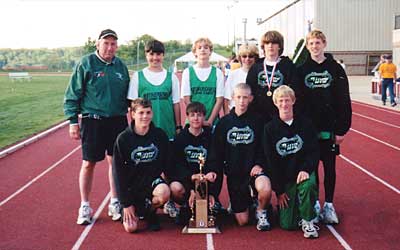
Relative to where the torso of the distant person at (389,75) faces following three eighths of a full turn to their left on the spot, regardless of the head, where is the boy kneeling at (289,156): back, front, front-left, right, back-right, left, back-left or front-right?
back-right

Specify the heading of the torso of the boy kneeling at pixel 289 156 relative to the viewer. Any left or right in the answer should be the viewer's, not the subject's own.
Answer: facing the viewer

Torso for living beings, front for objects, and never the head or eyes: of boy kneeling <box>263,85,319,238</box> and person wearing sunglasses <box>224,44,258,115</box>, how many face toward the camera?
2

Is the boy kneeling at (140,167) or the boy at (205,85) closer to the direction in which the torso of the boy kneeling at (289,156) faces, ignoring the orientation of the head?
the boy kneeling

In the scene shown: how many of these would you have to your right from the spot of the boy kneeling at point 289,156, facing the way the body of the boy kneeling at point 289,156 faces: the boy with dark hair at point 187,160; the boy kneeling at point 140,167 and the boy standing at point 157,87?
3

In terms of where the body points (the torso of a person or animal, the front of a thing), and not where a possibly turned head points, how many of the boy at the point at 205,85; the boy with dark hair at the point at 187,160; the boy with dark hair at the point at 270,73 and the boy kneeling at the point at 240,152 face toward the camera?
4

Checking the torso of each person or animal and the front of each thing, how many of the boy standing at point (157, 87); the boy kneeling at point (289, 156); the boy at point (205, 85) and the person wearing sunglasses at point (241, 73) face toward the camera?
4

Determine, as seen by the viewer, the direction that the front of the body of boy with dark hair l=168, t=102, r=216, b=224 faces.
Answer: toward the camera

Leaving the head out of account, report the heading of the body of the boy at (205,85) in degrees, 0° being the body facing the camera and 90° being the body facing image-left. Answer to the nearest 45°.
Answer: approximately 0°
